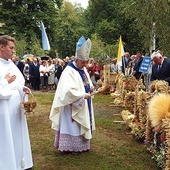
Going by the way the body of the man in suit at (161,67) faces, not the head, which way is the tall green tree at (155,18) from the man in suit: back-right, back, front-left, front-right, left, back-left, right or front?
back-right

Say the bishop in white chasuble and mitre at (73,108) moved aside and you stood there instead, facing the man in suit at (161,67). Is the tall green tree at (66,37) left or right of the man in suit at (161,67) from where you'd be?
left

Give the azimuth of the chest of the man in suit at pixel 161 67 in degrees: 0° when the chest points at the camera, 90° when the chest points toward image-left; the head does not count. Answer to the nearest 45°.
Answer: approximately 45°

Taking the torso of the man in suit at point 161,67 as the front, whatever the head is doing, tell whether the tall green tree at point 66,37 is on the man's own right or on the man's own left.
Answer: on the man's own right

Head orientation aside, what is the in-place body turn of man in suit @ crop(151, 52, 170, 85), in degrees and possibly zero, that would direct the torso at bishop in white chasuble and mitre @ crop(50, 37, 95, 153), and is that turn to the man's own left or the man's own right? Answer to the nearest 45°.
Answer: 0° — they already face them
